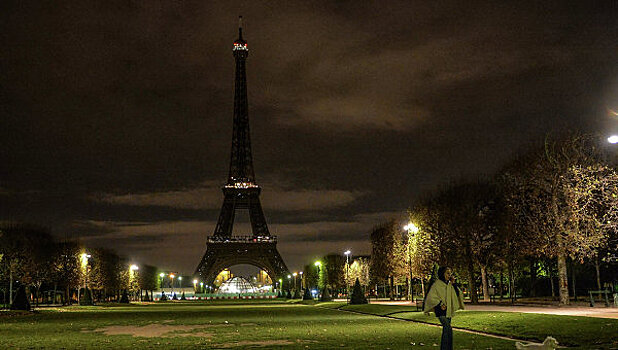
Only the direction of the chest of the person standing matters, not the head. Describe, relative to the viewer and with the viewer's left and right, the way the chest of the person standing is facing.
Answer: facing the viewer and to the right of the viewer
